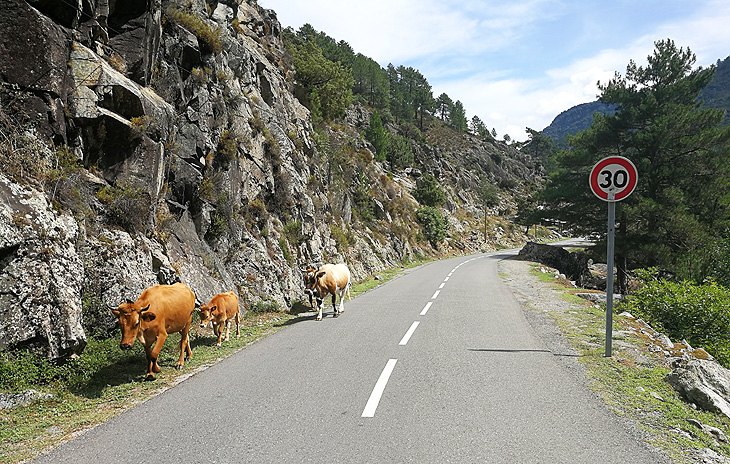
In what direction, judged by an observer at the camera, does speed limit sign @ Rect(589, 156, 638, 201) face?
facing the viewer

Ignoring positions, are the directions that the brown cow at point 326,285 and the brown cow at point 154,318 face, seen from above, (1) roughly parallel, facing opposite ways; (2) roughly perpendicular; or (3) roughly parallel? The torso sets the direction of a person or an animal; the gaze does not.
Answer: roughly parallel

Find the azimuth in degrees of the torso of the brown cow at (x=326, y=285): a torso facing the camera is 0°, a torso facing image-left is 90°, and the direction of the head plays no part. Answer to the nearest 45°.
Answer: approximately 45°

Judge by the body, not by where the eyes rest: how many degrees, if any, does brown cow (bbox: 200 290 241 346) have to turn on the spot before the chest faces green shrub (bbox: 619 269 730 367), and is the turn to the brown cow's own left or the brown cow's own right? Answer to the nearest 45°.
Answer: approximately 135° to the brown cow's own left

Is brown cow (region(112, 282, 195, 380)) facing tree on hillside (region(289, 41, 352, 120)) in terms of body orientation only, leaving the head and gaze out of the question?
no

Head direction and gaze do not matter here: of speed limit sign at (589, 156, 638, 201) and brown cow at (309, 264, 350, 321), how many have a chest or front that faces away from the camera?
0

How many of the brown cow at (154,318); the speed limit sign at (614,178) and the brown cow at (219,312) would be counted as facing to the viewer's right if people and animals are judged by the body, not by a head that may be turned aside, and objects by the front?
0

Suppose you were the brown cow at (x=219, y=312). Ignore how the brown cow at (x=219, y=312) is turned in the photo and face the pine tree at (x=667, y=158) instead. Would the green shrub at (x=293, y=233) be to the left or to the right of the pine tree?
left

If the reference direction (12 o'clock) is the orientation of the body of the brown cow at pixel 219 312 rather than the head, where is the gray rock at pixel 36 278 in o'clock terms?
The gray rock is roughly at 12 o'clock from the brown cow.

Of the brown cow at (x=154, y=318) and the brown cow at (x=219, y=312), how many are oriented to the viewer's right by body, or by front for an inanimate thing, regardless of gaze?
0

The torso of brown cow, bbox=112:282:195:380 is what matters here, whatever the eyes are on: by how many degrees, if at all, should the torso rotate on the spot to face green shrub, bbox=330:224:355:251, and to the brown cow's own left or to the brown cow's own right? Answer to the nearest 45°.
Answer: approximately 180°

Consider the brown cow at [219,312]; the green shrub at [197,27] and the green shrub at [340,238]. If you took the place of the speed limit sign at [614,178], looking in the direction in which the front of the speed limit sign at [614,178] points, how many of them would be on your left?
0

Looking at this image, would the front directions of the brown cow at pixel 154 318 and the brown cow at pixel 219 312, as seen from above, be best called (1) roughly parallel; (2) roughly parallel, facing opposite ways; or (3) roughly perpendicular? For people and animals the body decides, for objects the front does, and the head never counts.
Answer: roughly parallel

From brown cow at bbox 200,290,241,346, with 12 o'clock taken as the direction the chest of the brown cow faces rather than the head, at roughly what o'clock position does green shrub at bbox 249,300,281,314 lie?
The green shrub is roughly at 5 o'clock from the brown cow.

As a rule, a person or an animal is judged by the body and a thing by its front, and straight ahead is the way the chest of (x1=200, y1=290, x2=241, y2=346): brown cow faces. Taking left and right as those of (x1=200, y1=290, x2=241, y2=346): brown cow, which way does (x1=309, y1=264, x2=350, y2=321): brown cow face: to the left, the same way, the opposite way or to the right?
the same way

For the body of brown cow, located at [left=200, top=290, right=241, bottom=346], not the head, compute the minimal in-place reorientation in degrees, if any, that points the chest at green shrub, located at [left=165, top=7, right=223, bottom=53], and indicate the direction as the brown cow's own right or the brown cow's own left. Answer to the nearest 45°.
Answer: approximately 135° to the brown cow's own right

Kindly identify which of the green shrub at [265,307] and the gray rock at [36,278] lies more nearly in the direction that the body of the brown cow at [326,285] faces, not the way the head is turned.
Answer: the gray rock

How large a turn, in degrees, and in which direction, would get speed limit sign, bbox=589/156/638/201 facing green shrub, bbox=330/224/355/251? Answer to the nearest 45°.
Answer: approximately 135° to its right
